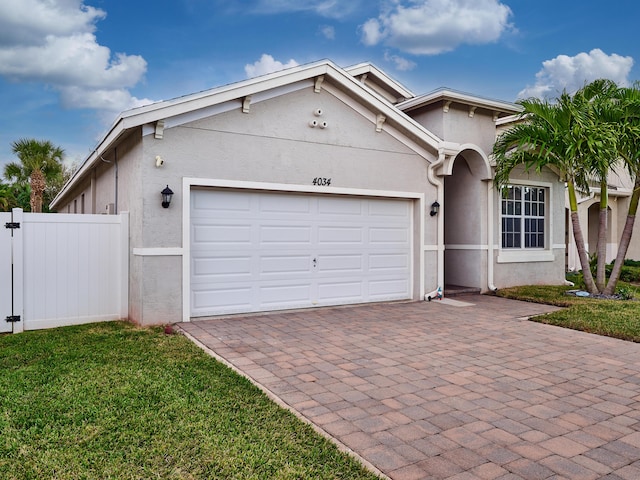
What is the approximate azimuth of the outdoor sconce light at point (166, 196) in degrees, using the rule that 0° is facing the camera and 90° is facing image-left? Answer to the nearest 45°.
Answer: approximately 315°

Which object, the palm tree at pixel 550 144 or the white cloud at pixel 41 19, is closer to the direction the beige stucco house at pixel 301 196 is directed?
the palm tree

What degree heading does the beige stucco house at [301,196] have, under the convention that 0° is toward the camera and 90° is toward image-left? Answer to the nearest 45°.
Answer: approximately 315°

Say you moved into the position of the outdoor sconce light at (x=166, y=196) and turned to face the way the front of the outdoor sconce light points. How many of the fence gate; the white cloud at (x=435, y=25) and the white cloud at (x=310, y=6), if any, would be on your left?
2

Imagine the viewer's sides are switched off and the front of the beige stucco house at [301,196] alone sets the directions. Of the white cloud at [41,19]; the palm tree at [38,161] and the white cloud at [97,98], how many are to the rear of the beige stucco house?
3

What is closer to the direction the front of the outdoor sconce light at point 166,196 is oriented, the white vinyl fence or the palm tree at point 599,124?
the palm tree

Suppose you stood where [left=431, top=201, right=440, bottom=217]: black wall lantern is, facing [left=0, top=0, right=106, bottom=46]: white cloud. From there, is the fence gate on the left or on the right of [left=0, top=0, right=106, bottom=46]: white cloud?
left

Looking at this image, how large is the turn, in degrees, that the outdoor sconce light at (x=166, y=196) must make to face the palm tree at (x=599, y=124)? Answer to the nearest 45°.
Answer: approximately 45° to its left
